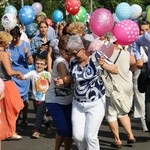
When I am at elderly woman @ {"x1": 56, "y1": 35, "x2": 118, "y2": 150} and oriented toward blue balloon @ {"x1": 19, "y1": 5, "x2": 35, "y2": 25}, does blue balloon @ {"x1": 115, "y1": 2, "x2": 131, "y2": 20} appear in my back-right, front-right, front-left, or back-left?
front-right

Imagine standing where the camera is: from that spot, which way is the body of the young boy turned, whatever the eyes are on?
toward the camera

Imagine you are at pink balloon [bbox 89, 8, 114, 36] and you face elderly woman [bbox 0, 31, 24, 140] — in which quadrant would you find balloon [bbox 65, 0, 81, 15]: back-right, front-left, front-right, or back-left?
front-right

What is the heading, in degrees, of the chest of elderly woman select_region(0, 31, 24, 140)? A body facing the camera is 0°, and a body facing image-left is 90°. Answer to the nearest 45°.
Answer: approximately 270°

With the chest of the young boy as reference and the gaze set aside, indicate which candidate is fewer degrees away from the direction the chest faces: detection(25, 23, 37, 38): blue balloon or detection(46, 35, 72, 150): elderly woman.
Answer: the elderly woman
